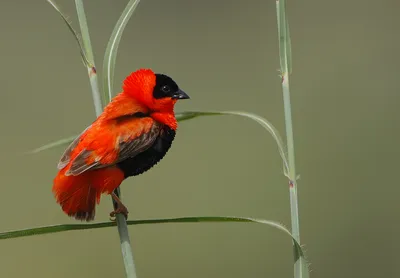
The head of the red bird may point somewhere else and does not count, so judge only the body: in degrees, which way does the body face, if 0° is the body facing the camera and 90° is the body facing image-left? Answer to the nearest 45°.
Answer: approximately 270°

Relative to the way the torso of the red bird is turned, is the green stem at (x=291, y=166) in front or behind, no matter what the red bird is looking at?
in front
